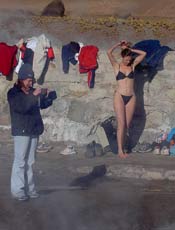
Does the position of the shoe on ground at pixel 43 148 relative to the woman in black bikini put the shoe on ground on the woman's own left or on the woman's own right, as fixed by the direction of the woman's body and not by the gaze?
on the woman's own right

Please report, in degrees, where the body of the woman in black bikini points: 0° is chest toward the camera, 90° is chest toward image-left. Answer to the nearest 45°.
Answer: approximately 0°
